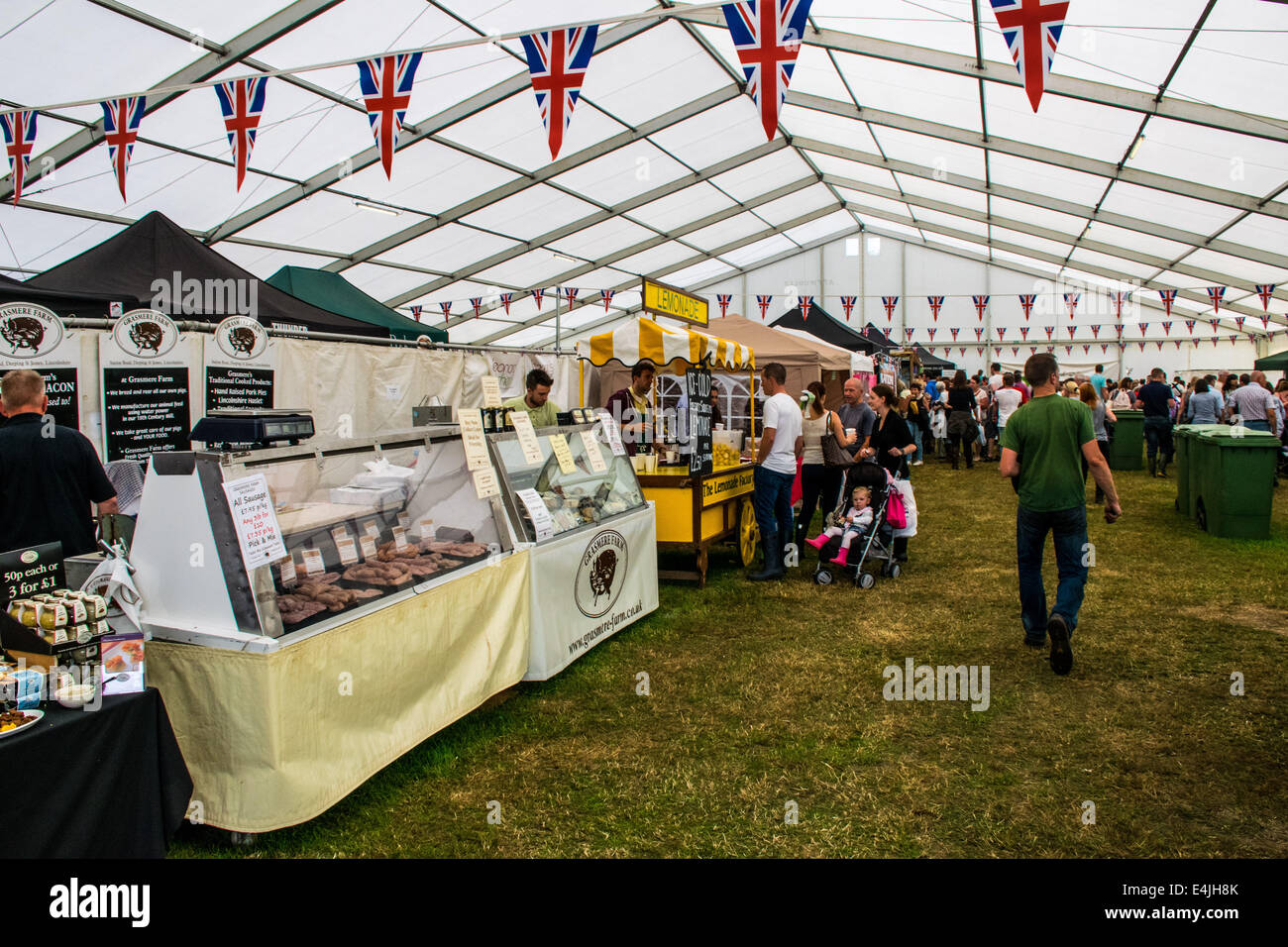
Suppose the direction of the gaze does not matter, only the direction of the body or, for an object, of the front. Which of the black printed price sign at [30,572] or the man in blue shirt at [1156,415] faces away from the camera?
the man in blue shirt

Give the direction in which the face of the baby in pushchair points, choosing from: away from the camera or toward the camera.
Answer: toward the camera

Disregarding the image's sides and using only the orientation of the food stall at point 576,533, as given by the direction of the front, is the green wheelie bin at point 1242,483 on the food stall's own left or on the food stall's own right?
on the food stall's own left

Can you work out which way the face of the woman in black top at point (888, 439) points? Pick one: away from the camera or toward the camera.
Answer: toward the camera

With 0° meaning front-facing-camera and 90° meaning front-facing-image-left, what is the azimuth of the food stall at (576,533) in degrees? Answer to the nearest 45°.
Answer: approximately 315°

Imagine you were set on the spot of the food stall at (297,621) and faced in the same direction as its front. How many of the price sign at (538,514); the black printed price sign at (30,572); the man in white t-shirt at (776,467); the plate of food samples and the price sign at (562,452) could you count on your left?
3

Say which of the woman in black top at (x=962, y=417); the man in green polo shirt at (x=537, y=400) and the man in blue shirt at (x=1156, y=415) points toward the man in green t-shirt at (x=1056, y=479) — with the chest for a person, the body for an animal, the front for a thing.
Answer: the man in green polo shirt at (x=537, y=400)

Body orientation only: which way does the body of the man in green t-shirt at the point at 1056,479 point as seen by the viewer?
away from the camera

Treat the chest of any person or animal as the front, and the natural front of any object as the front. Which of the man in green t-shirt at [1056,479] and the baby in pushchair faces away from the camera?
the man in green t-shirt

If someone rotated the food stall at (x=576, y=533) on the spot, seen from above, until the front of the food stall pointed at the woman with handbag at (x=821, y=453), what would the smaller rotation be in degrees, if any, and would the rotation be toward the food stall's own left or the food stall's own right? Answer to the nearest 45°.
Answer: approximately 90° to the food stall's own left

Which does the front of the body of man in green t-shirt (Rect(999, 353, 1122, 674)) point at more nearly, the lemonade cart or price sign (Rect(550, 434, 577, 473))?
the lemonade cart
